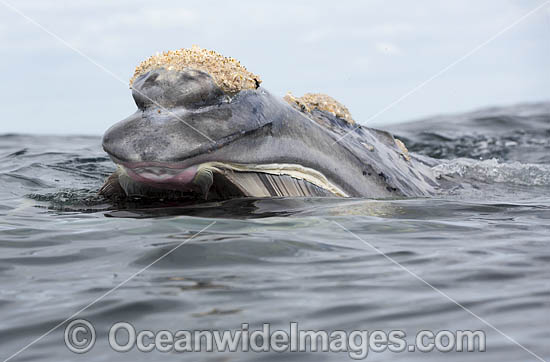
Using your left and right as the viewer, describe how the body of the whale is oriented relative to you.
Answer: facing the viewer and to the left of the viewer
